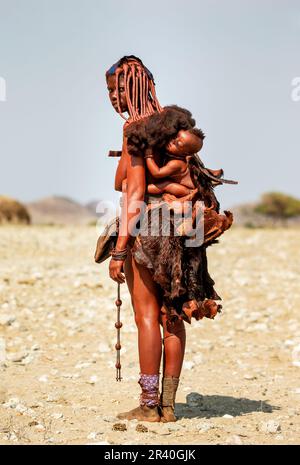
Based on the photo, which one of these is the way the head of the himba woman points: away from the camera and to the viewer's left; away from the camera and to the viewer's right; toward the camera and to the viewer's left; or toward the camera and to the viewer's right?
toward the camera and to the viewer's left

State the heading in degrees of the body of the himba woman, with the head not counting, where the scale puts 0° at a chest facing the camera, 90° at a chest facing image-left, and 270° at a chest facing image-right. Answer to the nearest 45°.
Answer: approximately 90°
